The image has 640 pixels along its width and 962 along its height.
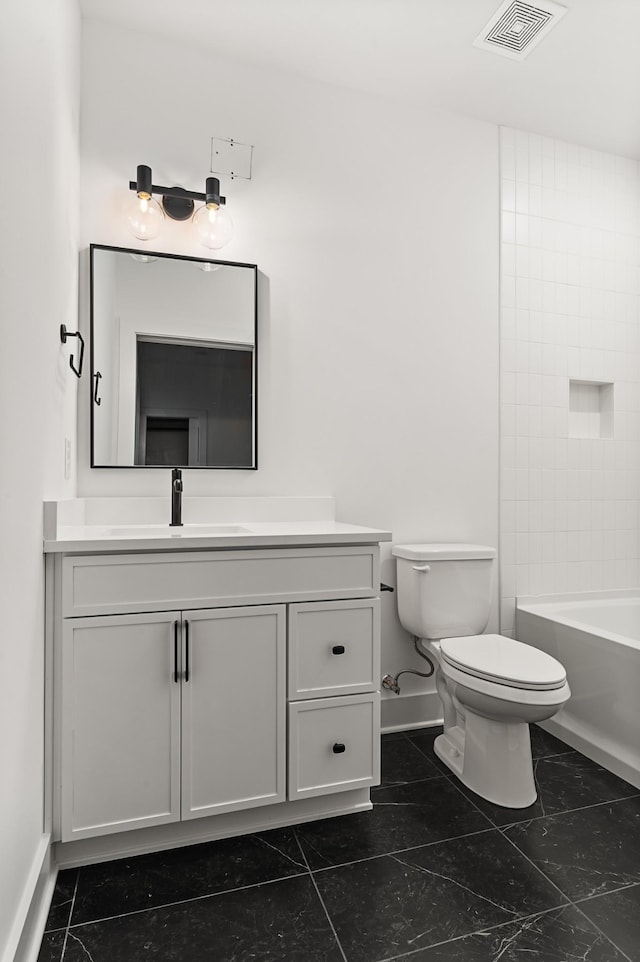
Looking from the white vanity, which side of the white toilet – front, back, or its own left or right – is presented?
right

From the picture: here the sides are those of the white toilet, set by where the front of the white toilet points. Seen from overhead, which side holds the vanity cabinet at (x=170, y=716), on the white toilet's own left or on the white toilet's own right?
on the white toilet's own right

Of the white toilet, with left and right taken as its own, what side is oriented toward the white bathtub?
left

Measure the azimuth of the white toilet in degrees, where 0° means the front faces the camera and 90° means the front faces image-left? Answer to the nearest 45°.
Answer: approximately 315°
